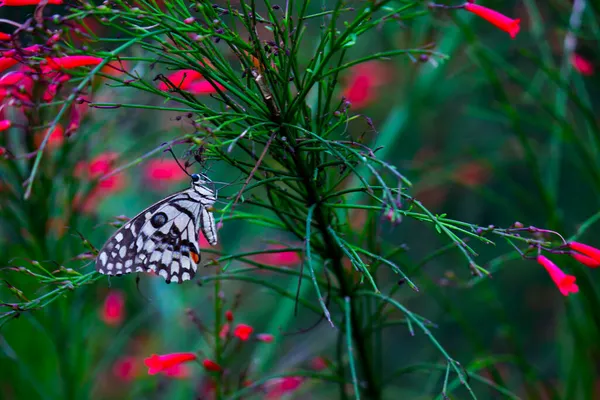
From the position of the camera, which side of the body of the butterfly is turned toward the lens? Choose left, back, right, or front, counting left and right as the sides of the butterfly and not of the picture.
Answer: right

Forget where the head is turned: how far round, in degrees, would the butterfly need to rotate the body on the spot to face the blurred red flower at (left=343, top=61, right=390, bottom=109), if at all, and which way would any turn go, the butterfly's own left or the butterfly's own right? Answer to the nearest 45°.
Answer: approximately 45° to the butterfly's own left

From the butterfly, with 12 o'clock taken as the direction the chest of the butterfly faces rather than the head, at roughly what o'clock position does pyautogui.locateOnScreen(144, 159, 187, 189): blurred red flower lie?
The blurred red flower is roughly at 9 o'clock from the butterfly.

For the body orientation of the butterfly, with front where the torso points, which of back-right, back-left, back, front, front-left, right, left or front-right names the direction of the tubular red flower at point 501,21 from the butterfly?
front-right
